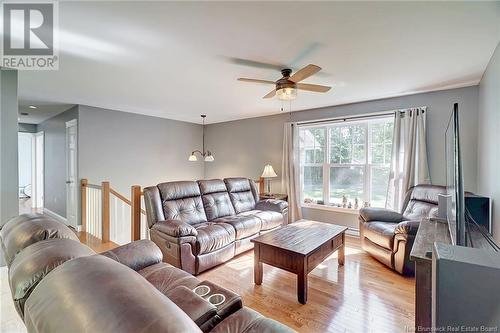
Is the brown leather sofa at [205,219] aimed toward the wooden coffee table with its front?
yes

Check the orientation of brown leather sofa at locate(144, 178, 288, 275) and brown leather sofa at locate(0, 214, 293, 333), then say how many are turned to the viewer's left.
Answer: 0

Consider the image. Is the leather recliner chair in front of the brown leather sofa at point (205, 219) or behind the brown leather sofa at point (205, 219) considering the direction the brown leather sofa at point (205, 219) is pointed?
in front

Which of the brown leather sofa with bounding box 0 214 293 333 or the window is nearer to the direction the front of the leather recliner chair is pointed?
the brown leather sofa

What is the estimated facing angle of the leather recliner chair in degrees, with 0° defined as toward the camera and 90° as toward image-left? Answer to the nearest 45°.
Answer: approximately 45°

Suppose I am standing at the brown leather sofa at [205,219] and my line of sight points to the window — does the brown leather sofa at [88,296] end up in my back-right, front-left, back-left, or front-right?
back-right

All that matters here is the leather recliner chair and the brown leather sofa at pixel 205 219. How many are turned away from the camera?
0

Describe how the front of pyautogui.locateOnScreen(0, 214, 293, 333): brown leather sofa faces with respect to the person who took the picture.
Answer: facing away from the viewer and to the right of the viewer

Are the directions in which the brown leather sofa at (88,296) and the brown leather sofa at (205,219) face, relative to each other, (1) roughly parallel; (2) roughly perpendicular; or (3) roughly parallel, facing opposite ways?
roughly perpendicular

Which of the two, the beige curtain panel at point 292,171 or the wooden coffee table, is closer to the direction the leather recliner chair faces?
the wooden coffee table
